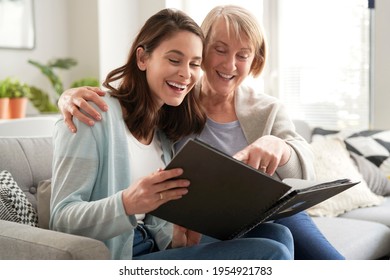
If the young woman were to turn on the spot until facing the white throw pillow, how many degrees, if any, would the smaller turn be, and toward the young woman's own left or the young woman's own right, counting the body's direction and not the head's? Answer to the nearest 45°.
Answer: approximately 90° to the young woman's own left

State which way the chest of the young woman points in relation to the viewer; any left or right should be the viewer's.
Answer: facing the viewer and to the right of the viewer

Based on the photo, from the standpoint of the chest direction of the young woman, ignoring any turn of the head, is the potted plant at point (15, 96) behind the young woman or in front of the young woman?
behind

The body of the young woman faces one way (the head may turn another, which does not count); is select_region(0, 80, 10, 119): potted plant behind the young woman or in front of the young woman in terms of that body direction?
behind

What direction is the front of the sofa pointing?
toward the camera

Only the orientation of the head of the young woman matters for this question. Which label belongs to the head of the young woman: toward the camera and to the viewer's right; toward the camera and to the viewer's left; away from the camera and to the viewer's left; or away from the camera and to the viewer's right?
toward the camera and to the viewer's right

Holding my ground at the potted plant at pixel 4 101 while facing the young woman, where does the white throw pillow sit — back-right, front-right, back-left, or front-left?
front-left
